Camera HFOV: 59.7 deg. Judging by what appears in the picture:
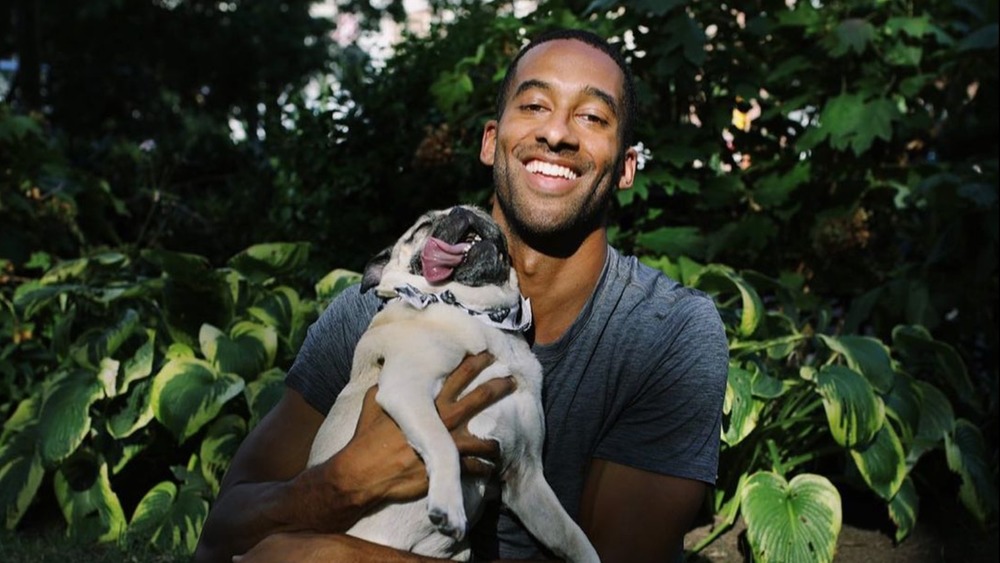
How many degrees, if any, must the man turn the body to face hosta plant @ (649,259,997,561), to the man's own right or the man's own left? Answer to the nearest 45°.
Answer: approximately 135° to the man's own left

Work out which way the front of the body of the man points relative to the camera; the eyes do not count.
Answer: toward the camera

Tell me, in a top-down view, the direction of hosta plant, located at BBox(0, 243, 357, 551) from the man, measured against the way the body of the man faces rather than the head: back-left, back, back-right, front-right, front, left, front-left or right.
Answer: back-right
